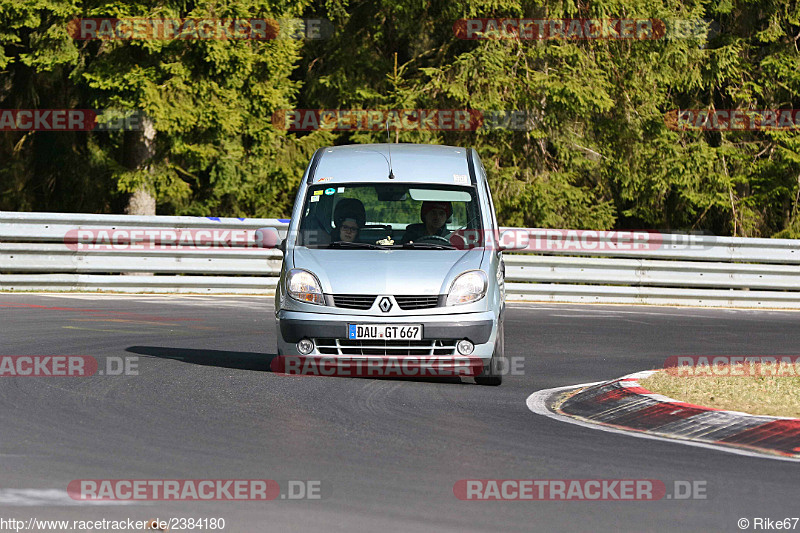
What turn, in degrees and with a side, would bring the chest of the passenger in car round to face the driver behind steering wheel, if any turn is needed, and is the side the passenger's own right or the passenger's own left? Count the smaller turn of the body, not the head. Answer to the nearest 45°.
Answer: approximately 90° to the passenger's own left

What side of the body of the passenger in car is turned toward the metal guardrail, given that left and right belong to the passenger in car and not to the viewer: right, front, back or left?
back

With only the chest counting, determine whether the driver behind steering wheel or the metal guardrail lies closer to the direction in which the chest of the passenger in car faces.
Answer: the driver behind steering wheel

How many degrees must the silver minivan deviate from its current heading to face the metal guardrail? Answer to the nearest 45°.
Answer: approximately 180°

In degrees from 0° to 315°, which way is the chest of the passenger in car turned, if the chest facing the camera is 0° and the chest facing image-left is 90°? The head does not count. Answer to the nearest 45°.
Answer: approximately 0°
